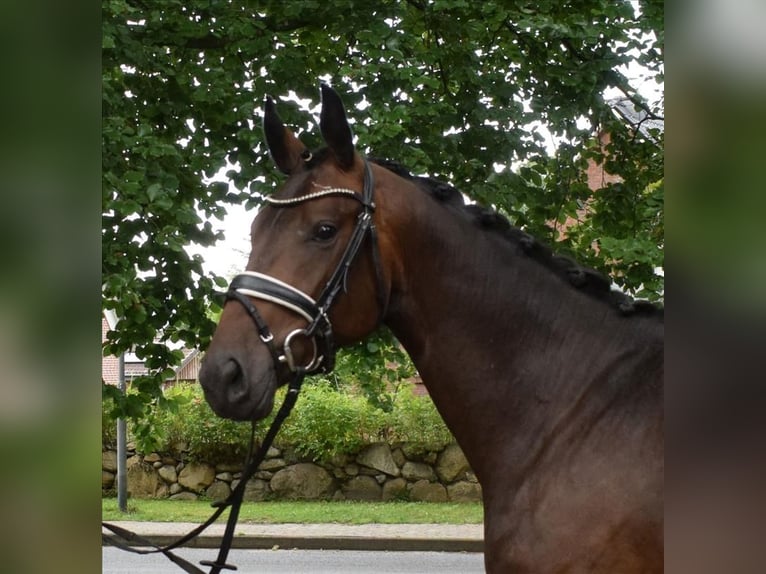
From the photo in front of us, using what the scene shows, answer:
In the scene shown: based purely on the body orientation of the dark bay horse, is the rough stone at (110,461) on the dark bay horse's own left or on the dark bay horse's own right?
on the dark bay horse's own right

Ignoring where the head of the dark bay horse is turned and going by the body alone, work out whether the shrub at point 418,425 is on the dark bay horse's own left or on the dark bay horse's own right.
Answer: on the dark bay horse's own right

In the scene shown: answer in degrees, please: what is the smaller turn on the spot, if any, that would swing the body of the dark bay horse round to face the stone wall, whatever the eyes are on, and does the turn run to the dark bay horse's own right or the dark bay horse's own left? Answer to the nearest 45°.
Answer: approximately 90° to the dark bay horse's own right

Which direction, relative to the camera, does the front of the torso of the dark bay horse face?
to the viewer's left

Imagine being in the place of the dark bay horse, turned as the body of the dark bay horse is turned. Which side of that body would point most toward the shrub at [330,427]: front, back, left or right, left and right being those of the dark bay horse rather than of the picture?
right

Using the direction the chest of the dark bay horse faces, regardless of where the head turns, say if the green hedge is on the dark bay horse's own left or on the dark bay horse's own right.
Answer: on the dark bay horse's own right
